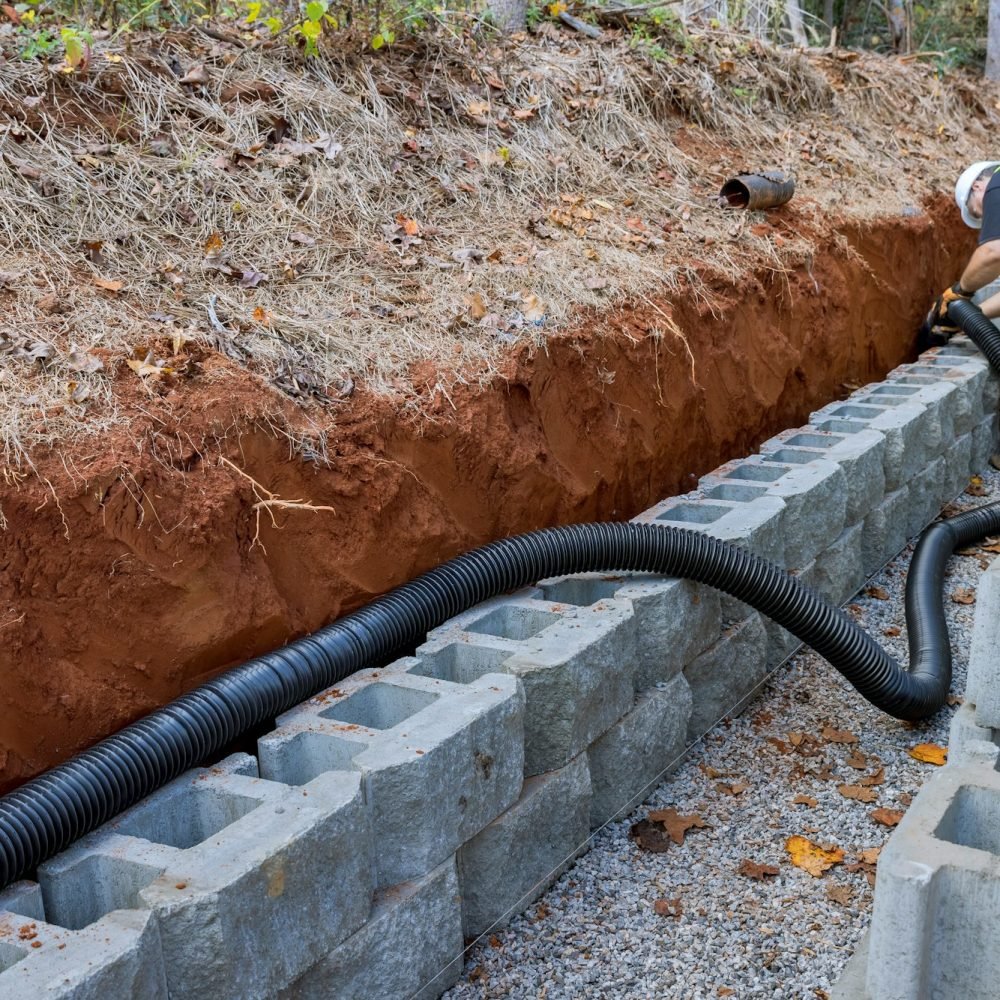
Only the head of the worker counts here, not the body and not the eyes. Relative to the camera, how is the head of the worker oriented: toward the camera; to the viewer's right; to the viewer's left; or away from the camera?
to the viewer's left

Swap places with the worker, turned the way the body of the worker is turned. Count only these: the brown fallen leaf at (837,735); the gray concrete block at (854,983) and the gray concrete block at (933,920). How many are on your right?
0

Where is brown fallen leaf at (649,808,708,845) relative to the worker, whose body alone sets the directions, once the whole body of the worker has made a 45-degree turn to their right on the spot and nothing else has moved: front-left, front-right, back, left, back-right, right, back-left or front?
back-left

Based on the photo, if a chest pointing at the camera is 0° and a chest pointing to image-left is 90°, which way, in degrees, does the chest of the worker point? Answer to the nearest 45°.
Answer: approximately 90°

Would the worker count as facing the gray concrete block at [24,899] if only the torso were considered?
no

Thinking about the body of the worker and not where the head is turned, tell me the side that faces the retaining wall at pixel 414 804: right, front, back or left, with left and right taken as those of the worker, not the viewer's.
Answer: left

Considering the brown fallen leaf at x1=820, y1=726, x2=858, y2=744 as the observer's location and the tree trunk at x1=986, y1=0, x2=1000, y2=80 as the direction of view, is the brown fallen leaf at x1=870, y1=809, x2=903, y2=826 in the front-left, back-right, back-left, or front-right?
back-right

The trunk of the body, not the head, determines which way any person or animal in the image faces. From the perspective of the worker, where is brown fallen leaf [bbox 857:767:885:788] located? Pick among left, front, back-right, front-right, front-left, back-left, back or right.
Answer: left

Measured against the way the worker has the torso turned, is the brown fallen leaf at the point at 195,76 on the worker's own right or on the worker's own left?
on the worker's own left

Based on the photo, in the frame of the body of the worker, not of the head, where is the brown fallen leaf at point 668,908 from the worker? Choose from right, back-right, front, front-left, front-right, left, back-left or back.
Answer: left

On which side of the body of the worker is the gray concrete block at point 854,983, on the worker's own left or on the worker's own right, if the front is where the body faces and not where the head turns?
on the worker's own left

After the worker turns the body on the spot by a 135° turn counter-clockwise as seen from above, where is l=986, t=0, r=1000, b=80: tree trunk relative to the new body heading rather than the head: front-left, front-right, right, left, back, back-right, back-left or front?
back-left

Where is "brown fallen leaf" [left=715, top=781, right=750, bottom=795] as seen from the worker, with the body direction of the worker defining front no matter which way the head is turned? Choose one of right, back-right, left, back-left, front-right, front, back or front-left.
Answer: left

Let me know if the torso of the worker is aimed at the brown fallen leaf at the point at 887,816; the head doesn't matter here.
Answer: no

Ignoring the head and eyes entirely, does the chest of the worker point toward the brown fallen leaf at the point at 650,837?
no

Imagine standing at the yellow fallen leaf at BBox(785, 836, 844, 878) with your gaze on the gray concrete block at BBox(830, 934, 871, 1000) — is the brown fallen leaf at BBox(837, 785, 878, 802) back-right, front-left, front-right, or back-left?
back-left

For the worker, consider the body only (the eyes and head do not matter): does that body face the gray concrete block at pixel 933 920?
no

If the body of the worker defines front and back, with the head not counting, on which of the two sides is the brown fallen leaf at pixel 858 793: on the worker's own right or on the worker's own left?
on the worker's own left

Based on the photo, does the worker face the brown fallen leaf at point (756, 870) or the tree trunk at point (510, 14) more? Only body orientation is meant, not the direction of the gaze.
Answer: the tree trunk
